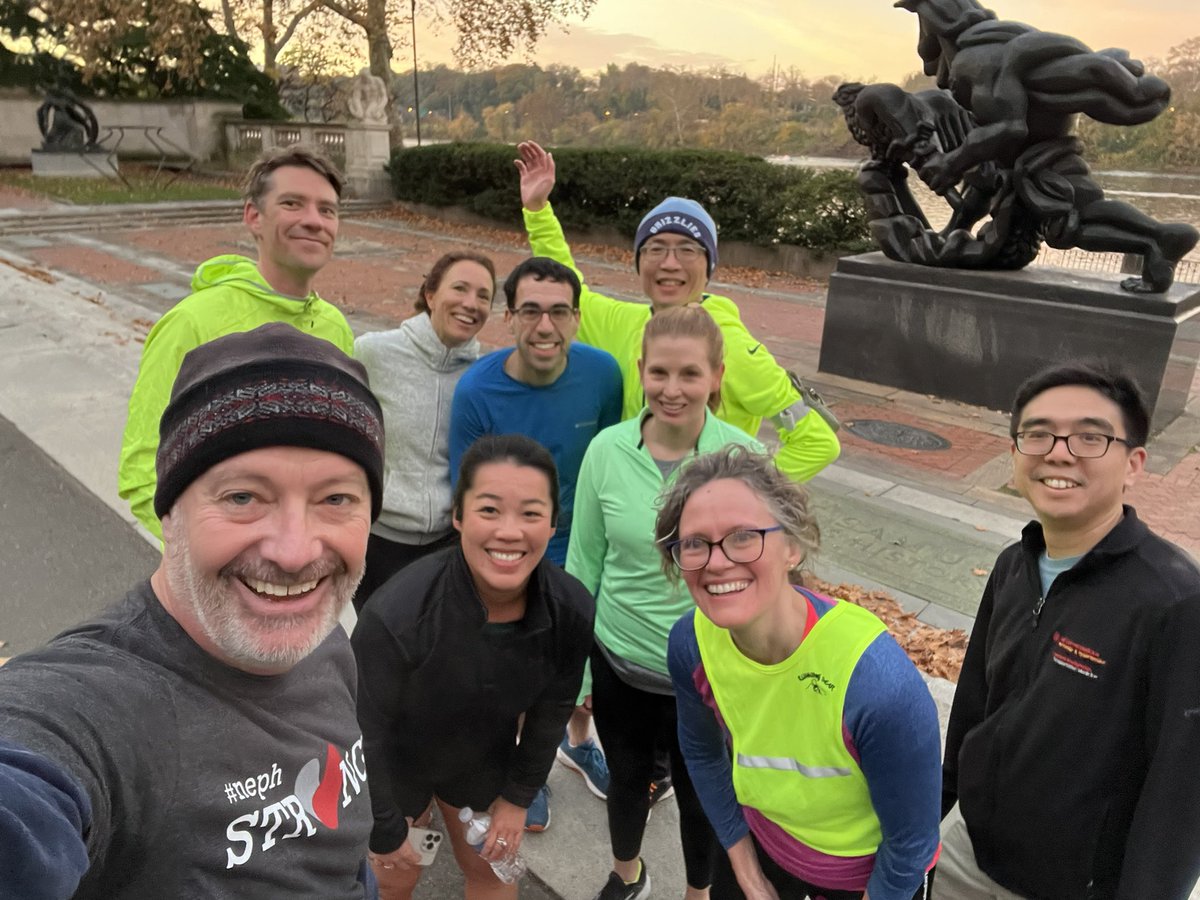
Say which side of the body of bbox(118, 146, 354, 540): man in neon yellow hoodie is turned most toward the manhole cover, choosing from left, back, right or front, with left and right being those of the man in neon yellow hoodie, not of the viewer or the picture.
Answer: left

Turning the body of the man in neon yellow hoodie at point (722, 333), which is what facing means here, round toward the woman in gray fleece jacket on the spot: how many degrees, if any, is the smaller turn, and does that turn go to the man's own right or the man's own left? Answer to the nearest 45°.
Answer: approximately 90° to the man's own right

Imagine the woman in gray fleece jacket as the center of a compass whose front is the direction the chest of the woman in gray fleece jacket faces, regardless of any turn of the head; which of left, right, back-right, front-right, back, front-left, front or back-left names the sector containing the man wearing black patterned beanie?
front-right

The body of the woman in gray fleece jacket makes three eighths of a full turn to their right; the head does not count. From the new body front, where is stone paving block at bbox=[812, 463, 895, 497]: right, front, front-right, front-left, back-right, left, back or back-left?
back-right

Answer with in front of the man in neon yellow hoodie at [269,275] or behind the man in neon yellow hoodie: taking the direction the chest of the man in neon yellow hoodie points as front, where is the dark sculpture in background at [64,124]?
behind

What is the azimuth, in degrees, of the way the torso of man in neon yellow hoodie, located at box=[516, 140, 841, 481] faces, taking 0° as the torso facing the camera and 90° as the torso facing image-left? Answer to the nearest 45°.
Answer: approximately 0°

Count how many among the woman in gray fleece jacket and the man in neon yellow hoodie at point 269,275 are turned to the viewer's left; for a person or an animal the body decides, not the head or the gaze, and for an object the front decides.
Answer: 0

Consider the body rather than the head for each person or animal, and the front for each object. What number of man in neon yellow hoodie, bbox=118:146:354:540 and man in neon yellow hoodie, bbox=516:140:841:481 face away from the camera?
0

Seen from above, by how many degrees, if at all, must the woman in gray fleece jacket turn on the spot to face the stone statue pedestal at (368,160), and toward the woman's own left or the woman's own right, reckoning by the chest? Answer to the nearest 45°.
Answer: approximately 135° to the woman's own left
